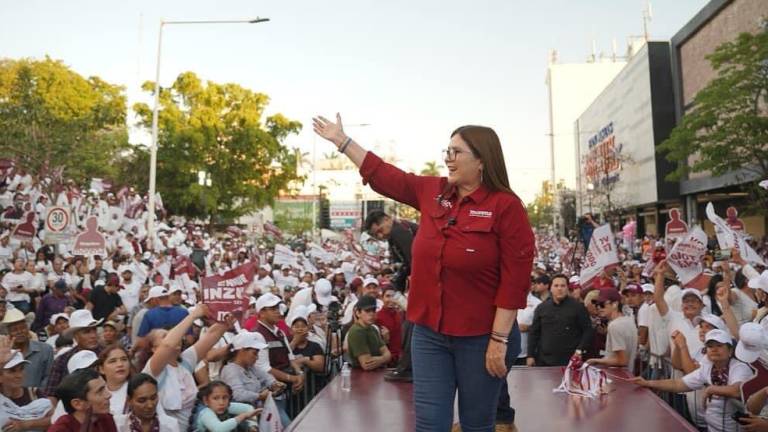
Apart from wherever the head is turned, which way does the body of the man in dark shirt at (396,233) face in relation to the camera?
to the viewer's left

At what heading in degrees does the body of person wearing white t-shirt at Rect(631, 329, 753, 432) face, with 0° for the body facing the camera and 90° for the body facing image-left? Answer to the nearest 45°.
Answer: approximately 45°

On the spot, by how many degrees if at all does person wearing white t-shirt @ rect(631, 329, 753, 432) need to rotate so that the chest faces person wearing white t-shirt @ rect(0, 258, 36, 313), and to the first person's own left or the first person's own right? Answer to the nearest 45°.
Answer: approximately 45° to the first person's own right

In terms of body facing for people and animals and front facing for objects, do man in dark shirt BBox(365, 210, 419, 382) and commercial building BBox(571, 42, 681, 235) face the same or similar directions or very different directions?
same or similar directions

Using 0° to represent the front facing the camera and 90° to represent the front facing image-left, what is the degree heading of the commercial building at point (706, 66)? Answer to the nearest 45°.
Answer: approximately 45°

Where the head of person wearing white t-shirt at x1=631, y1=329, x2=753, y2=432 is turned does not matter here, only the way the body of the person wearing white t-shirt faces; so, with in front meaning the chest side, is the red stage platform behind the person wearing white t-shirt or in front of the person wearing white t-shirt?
in front

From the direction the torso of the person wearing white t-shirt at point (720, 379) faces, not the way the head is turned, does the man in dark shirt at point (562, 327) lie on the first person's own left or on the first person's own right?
on the first person's own right

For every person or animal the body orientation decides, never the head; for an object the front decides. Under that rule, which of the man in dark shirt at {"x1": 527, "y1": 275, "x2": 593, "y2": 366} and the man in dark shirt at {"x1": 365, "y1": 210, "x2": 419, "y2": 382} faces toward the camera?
the man in dark shirt at {"x1": 527, "y1": 275, "x2": 593, "y2": 366}

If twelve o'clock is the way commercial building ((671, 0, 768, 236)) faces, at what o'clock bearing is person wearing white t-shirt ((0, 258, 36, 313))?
The person wearing white t-shirt is roughly at 11 o'clock from the commercial building.

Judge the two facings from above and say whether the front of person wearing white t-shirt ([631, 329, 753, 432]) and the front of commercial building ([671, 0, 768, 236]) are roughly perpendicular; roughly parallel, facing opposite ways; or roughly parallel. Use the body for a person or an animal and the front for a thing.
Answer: roughly parallel

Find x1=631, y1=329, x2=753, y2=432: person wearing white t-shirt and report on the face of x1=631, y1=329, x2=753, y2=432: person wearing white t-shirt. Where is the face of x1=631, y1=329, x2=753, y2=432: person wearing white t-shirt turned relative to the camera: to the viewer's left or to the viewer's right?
to the viewer's left

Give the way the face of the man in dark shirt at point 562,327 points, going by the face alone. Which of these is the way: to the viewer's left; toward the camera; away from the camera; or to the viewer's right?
toward the camera

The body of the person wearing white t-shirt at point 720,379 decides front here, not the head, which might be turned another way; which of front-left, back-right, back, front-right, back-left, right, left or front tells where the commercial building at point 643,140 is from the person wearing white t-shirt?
back-right
